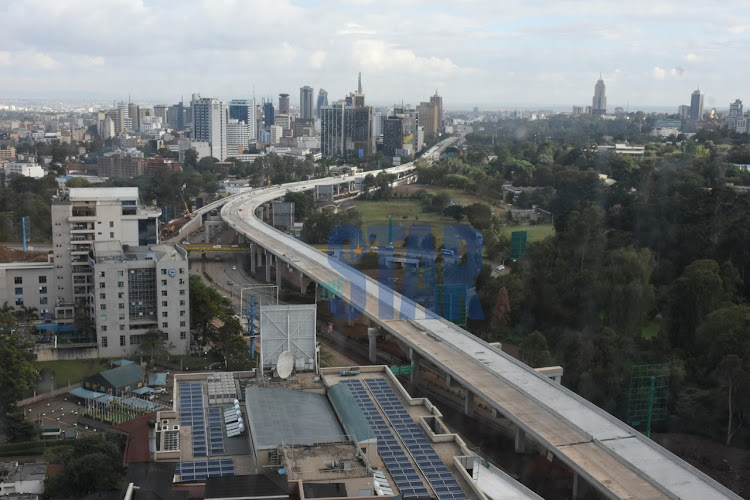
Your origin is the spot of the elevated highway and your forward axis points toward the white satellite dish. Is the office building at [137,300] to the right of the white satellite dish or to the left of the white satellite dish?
right

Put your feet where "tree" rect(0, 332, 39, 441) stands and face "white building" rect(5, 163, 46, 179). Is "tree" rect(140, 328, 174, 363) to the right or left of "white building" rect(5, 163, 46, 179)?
right

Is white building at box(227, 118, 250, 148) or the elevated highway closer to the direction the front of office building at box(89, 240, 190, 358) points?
the elevated highway

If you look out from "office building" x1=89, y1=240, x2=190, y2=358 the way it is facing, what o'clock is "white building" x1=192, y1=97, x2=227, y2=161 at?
The white building is roughly at 6 o'clock from the office building.

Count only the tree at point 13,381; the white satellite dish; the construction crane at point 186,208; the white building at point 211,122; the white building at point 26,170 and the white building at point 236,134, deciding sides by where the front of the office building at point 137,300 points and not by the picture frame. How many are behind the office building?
4

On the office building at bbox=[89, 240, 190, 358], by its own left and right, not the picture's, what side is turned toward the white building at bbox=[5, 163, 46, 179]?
back

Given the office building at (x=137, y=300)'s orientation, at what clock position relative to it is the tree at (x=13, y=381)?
The tree is roughly at 1 o'clock from the office building.

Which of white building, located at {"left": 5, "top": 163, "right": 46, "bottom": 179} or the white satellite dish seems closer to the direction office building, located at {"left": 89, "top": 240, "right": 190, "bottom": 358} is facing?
the white satellite dish

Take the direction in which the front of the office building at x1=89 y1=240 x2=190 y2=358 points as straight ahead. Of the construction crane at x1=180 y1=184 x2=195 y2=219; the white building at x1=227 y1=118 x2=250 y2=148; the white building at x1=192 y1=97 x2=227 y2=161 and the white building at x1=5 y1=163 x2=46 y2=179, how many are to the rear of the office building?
4

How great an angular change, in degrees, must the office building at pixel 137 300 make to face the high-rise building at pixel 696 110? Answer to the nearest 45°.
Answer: approximately 135° to its left

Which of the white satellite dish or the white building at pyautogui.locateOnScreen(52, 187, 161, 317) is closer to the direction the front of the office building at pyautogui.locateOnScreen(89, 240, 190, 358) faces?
the white satellite dish

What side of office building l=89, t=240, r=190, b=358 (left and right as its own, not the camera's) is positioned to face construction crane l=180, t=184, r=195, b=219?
back

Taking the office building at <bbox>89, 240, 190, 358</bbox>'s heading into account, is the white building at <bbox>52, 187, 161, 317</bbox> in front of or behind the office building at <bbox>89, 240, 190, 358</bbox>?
behind

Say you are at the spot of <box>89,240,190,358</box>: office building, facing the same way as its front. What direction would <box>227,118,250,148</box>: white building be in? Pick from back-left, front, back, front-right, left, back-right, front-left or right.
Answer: back

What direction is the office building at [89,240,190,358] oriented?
toward the camera
